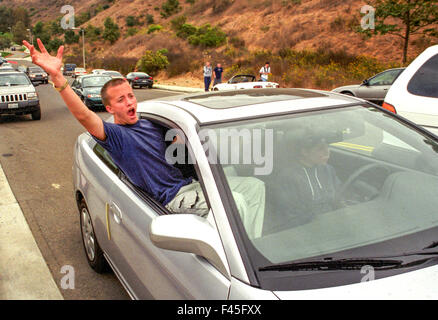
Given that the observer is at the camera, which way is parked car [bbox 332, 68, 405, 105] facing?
facing away from the viewer and to the left of the viewer

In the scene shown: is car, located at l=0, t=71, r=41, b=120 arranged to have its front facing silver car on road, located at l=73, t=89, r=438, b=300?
yes

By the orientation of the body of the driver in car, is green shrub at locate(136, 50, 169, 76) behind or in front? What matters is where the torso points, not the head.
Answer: behind

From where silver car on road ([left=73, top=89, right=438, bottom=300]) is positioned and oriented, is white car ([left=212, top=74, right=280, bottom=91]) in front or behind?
behind

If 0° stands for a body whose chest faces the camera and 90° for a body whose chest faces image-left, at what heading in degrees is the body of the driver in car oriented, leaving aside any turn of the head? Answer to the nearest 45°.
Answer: approximately 315°

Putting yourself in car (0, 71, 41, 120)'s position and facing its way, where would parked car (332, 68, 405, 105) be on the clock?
parked car (332, 68, 405, 105) is roughly at 10 o'clock from car (0, 71, 41, 120).

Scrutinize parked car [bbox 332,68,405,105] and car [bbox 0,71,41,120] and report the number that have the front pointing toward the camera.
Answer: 1

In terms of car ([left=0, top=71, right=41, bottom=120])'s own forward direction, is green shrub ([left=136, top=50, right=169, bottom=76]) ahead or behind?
behind
